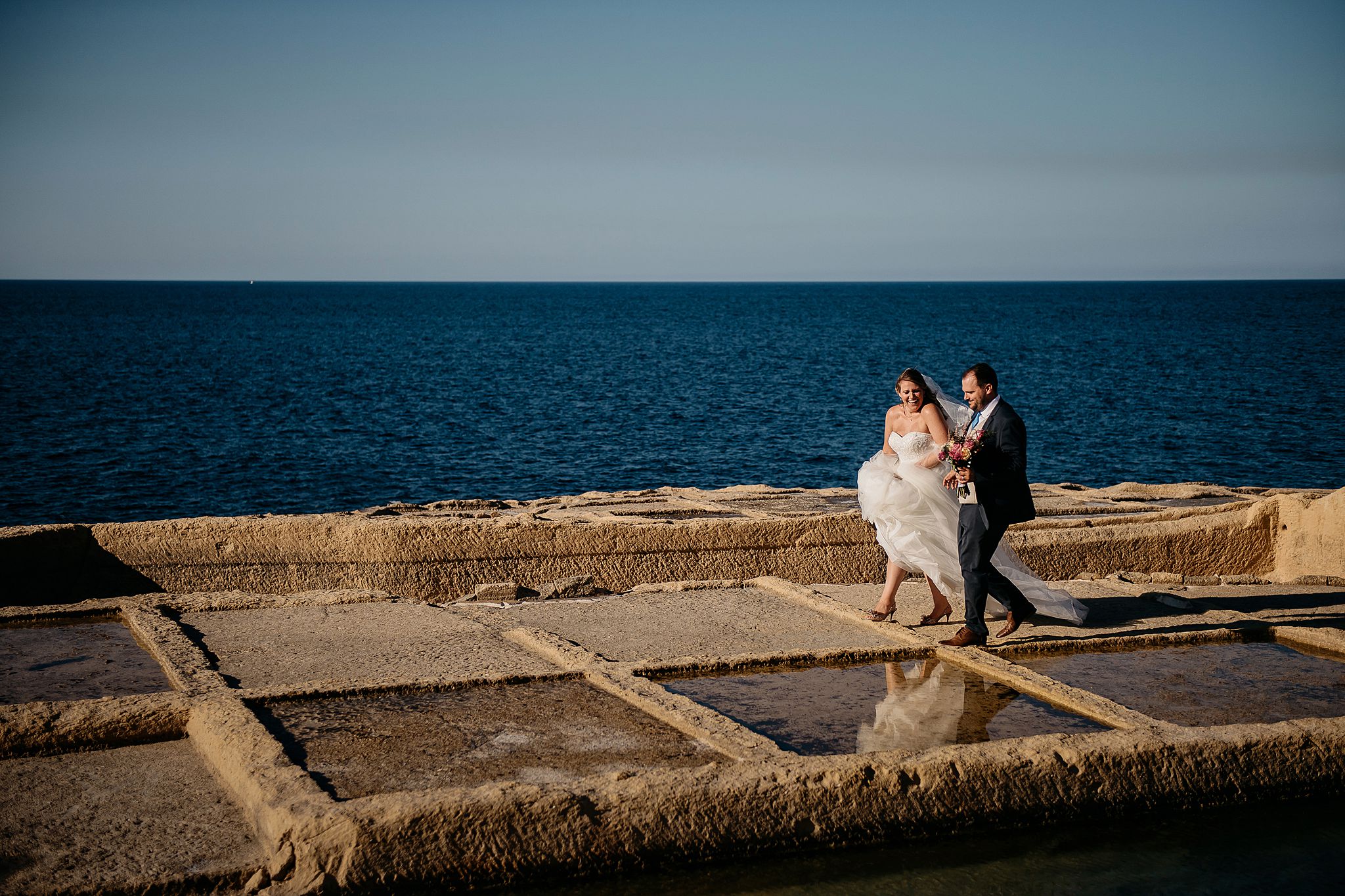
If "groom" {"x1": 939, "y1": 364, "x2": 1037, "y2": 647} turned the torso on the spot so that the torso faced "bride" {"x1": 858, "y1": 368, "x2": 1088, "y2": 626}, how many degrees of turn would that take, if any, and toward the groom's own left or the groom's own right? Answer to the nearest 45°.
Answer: approximately 45° to the groom's own right

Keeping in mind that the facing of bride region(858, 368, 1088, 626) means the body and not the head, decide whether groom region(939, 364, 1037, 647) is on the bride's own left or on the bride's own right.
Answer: on the bride's own left

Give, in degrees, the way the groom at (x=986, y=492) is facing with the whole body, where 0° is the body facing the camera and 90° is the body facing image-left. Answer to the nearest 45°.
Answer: approximately 90°

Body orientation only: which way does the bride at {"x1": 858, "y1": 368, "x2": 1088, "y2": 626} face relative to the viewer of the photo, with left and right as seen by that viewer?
facing the viewer and to the left of the viewer

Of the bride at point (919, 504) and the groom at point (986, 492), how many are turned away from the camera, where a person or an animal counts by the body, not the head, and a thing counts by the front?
0
